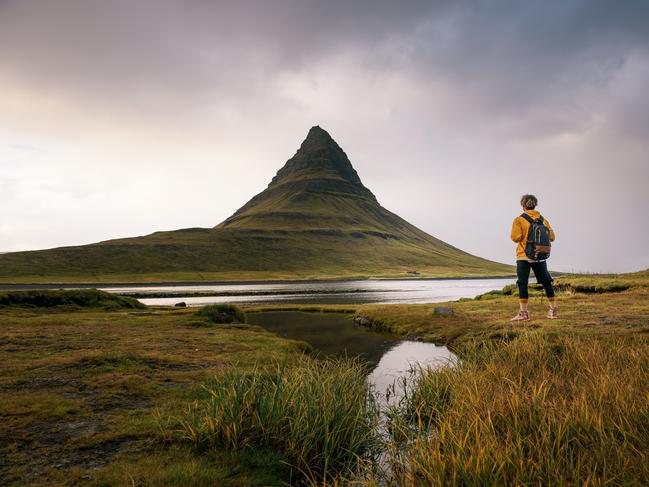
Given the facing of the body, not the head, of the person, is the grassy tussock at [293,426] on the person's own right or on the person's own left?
on the person's own left

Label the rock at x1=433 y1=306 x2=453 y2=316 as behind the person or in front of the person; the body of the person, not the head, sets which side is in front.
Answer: in front

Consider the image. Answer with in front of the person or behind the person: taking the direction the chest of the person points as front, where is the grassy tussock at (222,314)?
in front

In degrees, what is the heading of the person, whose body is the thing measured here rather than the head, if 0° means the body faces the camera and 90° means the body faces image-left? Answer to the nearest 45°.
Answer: approximately 135°

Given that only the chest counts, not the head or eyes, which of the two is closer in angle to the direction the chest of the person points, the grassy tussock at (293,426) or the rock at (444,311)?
the rock

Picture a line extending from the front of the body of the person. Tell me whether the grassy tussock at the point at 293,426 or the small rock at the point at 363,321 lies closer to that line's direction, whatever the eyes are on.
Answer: the small rock
